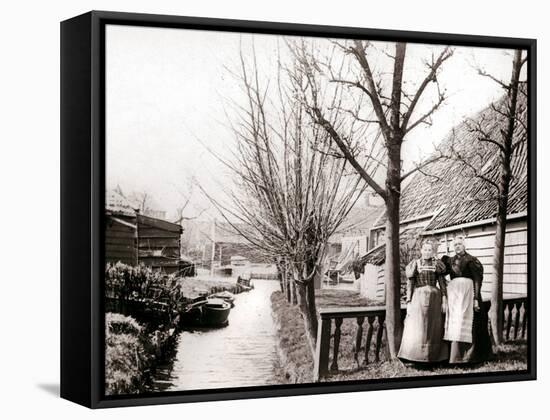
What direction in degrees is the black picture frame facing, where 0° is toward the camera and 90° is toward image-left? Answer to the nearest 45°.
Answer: approximately 315°
